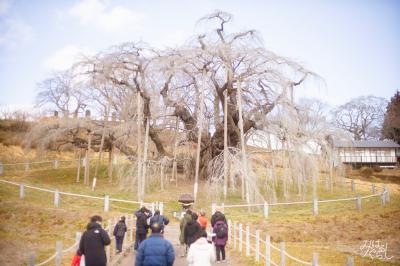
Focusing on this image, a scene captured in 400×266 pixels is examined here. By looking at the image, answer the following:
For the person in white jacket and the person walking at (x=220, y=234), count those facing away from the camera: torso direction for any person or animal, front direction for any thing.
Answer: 2

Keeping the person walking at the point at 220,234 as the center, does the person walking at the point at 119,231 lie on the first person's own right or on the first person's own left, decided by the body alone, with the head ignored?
on the first person's own left

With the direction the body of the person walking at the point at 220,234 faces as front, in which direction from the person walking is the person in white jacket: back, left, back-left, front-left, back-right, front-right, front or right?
back

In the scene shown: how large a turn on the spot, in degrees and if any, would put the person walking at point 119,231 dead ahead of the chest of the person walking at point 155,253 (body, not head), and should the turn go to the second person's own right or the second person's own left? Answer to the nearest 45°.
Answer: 0° — they already face them

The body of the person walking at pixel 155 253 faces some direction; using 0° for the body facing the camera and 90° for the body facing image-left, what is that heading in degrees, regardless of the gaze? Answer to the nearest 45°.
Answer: approximately 180°

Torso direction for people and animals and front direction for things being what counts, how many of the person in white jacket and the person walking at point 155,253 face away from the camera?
2

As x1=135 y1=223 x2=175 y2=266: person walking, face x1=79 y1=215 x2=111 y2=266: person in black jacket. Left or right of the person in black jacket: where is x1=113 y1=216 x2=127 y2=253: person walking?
right

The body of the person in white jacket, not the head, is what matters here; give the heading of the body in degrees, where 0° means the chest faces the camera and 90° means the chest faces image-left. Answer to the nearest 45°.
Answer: approximately 180°

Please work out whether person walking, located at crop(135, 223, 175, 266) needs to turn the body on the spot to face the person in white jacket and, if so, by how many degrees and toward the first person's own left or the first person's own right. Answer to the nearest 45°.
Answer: approximately 45° to the first person's own right

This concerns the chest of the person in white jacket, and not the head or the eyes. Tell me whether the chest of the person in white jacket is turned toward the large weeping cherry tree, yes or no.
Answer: yes

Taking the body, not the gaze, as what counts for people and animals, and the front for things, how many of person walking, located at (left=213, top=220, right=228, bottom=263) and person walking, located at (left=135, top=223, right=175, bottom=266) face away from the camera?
2

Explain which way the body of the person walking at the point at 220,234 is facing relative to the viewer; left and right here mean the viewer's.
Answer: facing away from the viewer
